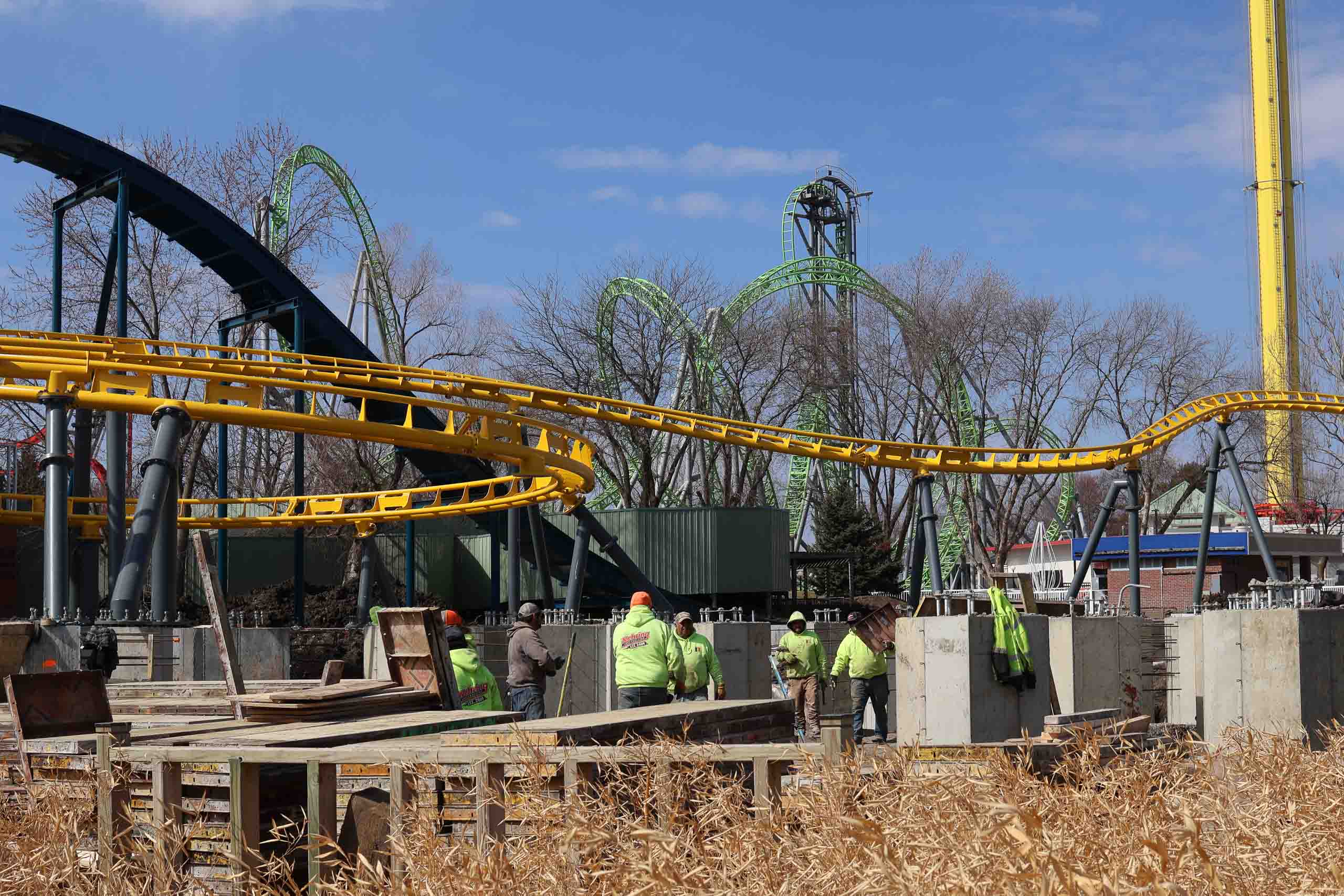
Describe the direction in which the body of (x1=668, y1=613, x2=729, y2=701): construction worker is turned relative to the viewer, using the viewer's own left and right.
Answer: facing the viewer and to the left of the viewer

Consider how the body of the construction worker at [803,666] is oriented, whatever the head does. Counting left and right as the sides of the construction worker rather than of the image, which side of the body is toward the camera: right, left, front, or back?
front

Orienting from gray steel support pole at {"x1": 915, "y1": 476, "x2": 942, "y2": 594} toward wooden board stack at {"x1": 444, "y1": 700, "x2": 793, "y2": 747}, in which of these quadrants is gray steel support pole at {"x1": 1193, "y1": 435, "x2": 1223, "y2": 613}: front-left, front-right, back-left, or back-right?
back-left

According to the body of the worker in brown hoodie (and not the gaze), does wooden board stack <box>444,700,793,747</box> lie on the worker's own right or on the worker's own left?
on the worker's own right

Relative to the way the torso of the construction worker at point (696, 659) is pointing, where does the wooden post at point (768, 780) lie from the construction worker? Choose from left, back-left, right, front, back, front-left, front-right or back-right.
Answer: front-left

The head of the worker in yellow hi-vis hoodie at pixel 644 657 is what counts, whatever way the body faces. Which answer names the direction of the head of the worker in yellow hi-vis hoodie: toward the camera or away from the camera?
away from the camera

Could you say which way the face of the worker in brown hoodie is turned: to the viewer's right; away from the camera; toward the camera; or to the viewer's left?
to the viewer's right

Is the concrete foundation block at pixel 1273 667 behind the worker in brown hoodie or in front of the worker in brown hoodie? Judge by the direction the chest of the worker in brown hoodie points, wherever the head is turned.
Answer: in front

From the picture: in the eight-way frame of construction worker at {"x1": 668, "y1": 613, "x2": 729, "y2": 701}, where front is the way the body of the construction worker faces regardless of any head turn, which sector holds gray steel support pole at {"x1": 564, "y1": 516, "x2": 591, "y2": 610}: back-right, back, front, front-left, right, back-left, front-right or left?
back-right

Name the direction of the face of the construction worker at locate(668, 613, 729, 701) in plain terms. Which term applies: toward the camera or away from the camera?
toward the camera

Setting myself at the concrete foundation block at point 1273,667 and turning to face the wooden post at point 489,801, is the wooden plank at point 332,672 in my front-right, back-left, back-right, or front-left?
front-right

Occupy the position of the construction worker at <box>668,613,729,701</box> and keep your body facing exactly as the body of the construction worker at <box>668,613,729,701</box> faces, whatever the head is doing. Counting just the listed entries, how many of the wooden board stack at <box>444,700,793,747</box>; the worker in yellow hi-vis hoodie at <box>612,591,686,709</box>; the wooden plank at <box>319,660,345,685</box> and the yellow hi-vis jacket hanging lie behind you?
1

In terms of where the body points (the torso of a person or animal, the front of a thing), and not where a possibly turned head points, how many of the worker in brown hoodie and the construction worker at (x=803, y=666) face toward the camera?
1

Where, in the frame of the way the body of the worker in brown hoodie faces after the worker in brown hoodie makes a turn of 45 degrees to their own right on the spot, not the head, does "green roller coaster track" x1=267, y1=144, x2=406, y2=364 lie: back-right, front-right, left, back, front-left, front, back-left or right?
left
